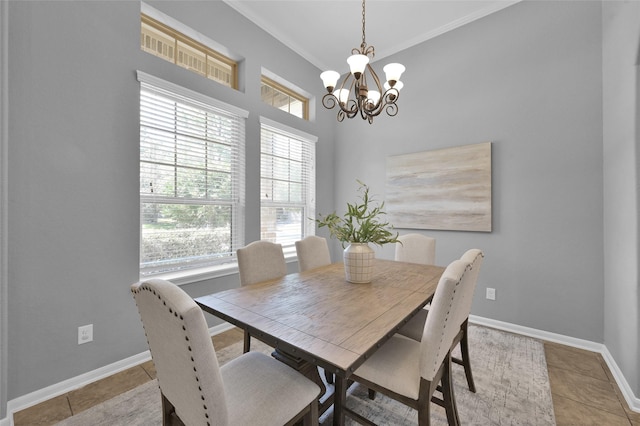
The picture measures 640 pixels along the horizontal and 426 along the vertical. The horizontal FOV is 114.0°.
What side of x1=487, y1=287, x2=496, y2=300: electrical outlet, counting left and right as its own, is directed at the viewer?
front

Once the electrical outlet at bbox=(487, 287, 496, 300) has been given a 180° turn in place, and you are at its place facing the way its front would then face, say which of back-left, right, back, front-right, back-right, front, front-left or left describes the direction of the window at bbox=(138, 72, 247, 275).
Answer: back-left

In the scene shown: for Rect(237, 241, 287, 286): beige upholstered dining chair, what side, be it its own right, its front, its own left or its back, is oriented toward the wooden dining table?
front

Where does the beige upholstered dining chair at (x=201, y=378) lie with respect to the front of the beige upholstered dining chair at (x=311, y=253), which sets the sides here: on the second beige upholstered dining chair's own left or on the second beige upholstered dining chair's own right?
on the second beige upholstered dining chair's own right

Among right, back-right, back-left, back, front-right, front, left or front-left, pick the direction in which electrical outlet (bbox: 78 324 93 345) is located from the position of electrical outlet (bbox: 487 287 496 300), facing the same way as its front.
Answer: front-right

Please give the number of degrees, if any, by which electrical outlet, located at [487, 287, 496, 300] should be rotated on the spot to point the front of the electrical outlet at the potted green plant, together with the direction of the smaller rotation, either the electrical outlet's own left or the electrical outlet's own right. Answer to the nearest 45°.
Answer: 0° — it already faces it

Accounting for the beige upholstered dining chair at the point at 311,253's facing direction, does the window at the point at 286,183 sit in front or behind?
behind

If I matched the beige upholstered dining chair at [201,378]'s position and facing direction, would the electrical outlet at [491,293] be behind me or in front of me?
in front

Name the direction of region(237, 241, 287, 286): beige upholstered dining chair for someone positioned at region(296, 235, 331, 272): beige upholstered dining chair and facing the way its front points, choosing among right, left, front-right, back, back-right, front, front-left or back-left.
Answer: right

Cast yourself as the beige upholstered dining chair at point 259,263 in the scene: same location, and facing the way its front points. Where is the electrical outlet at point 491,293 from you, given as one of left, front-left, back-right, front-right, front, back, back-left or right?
front-left

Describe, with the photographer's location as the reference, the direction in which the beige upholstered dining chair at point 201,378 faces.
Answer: facing away from the viewer and to the right of the viewer

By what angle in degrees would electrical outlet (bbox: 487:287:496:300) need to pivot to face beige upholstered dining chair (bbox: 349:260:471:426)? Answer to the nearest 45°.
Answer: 0° — it already faces it

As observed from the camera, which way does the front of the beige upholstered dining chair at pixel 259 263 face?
facing the viewer and to the right of the viewer
